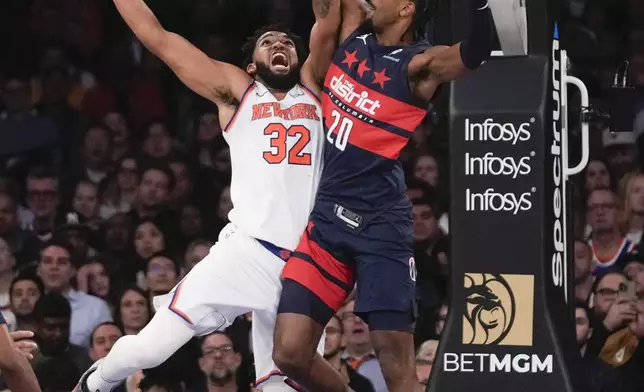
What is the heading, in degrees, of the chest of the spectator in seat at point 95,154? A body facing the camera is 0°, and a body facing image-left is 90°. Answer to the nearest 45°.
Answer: approximately 0°

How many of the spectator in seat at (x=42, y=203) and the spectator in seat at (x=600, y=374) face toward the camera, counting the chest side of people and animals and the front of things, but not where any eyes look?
2

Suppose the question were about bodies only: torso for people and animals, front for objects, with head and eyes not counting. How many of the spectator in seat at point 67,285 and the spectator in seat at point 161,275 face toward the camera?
2
